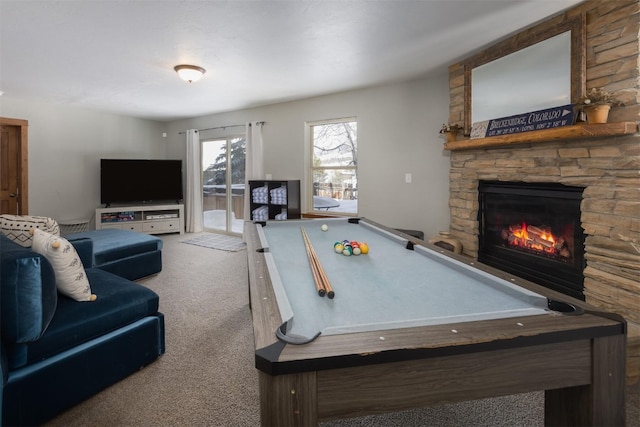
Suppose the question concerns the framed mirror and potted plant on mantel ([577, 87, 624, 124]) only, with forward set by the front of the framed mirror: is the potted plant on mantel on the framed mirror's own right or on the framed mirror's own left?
on the framed mirror's own left

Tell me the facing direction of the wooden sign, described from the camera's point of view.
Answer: facing the viewer and to the left of the viewer

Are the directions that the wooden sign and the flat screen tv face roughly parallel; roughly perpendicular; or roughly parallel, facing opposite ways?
roughly perpendicular

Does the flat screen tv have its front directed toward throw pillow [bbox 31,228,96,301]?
yes

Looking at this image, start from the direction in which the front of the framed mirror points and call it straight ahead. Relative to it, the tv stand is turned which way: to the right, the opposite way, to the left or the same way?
to the left

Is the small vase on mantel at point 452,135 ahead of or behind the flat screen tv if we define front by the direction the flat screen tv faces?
ahead

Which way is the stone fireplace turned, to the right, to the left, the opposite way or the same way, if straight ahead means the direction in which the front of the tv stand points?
to the right

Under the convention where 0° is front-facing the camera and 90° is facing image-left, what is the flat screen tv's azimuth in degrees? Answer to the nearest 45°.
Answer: approximately 0°

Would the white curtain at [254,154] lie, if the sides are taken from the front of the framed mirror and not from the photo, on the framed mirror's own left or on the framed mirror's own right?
on the framed mirror's own right

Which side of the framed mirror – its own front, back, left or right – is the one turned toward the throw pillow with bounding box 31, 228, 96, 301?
front
